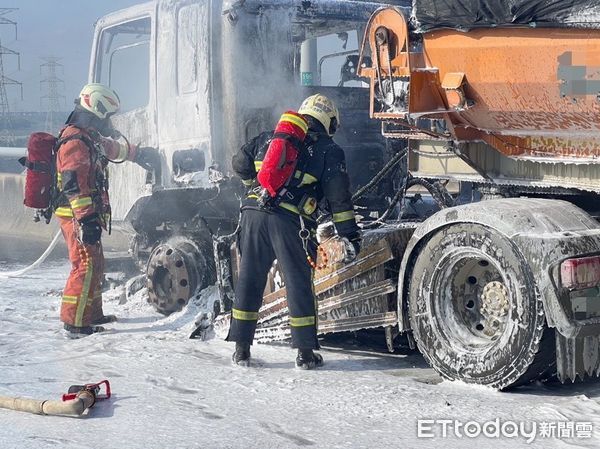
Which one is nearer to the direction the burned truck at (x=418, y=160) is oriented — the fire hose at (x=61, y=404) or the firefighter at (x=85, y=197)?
the firefighter

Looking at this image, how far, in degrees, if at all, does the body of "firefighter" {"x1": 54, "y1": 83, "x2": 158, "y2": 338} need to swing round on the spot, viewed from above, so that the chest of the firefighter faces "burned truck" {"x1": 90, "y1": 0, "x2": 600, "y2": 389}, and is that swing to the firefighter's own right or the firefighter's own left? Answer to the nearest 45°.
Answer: approximately 45° to the firefighter's own right

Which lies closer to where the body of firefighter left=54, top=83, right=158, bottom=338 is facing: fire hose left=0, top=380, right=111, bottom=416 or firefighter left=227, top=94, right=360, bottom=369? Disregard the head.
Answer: the firefighter

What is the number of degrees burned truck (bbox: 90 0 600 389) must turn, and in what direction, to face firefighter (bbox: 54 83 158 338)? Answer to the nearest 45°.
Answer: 0° — it already faces them

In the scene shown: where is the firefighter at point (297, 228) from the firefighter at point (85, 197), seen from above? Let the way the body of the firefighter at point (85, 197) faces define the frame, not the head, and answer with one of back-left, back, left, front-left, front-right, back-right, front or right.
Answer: front-right

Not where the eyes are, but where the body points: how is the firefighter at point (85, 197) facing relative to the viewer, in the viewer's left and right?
facing to the right of the viewer

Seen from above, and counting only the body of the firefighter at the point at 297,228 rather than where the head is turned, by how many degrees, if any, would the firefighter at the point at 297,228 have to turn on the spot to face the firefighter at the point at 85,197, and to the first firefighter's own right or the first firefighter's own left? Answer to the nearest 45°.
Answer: approximately 90° to the first firefighter's own left

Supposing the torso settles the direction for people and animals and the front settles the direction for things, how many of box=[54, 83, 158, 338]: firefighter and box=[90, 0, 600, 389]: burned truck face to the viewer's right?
1

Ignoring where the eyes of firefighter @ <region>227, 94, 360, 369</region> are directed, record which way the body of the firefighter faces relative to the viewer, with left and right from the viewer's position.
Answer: facing away from the viewer and to the right of the viewer

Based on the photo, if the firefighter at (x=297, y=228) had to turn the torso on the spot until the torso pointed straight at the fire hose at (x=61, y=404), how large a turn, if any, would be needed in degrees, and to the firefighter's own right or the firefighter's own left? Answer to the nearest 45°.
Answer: approximately 180°

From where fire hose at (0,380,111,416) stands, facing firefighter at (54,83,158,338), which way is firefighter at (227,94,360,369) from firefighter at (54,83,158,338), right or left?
right

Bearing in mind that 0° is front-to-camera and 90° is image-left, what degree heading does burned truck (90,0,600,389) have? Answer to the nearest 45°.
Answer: approximately 135°

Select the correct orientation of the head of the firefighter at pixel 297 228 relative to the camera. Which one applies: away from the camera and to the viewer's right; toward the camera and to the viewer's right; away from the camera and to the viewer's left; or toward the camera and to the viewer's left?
away from the camera and to the viewer's right
